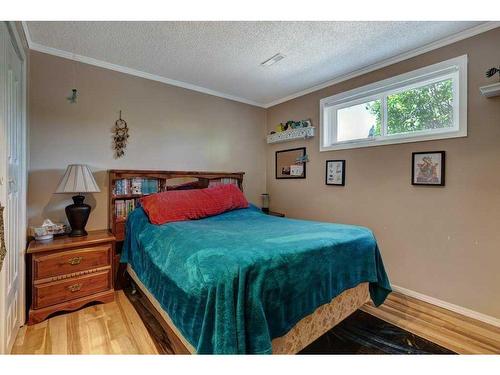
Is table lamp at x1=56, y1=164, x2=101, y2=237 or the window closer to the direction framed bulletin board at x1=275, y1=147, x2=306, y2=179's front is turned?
the table lamp

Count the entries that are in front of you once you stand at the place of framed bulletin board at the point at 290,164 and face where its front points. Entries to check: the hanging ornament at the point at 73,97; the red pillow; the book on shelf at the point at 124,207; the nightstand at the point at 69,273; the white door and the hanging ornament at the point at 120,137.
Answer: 6

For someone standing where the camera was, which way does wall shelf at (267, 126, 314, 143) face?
facing the viewer and to the left of the viewer

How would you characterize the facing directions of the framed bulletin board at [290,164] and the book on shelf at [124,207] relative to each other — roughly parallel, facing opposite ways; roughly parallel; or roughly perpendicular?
roughly perpendicular

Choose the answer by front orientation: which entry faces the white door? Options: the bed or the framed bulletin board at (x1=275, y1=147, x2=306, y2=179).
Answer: the framed bulletin board

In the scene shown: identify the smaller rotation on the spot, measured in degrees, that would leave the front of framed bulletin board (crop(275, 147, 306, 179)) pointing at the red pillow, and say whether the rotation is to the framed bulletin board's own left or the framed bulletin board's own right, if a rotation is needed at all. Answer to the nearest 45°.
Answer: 0° — it already faces it

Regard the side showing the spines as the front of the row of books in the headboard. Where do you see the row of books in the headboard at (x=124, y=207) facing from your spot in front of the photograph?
facing the viewer

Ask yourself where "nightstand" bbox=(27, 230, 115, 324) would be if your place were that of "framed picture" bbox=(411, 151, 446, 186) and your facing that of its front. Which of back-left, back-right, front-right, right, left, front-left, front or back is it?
front-right

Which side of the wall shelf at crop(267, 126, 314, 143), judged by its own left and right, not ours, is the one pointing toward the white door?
front

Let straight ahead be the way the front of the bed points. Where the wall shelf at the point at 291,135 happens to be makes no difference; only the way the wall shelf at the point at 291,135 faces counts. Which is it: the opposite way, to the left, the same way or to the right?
to the right

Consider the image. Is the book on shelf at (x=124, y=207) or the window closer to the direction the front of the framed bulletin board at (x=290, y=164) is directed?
the book on shelf

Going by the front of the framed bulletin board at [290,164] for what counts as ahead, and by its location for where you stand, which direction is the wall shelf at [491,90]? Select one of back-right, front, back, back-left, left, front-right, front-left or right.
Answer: left

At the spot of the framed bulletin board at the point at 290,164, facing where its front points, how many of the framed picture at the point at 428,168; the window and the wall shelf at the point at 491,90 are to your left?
3
